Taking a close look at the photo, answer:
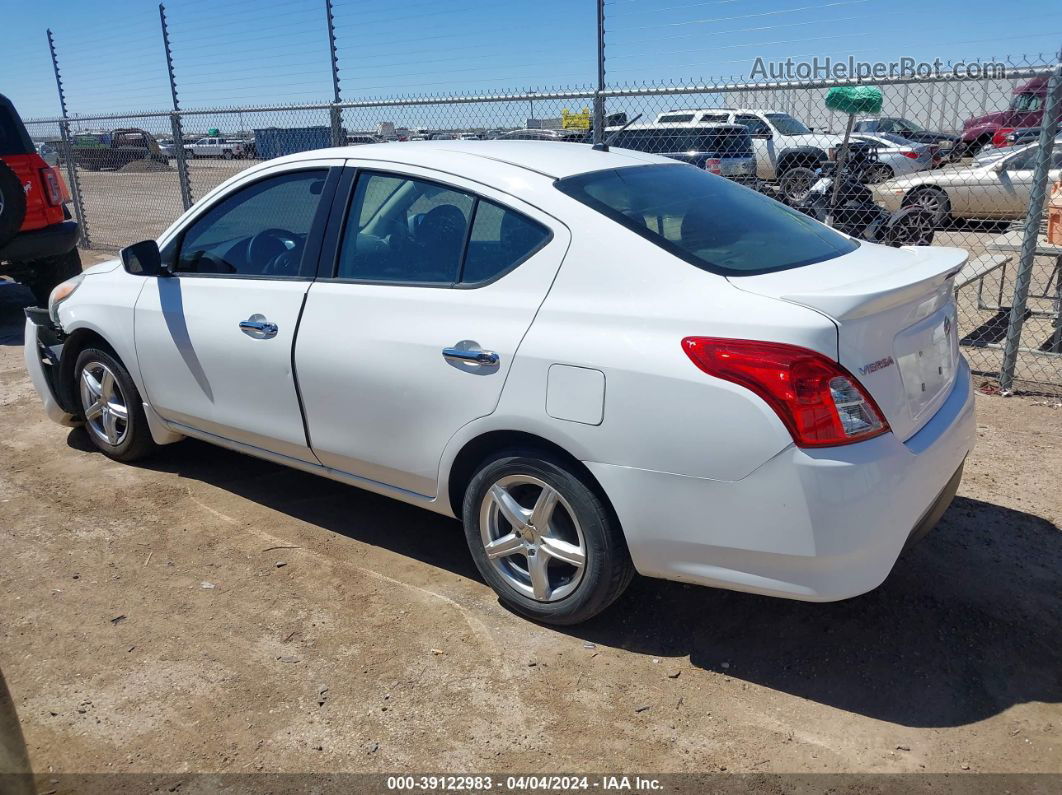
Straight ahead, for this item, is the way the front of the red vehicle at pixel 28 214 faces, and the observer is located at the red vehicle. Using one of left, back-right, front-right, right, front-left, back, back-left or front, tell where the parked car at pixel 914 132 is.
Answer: right

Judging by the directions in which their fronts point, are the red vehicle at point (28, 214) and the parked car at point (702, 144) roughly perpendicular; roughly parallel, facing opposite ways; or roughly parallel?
roughly parallel

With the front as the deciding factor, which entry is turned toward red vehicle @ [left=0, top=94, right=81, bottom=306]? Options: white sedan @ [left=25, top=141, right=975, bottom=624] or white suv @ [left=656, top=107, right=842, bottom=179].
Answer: the white sedan

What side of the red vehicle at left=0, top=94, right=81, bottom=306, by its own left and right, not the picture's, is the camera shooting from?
back

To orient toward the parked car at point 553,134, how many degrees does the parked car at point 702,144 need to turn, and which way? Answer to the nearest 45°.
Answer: approximately 90° to its left

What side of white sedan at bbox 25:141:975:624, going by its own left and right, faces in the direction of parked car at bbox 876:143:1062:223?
right

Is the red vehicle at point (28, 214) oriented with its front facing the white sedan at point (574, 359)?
no

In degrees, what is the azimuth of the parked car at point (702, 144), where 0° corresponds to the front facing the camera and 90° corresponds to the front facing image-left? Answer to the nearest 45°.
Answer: approximately 135°

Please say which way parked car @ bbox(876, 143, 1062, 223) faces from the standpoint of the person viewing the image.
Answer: facing to the left of the viewer

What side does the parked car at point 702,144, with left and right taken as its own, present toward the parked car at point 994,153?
right

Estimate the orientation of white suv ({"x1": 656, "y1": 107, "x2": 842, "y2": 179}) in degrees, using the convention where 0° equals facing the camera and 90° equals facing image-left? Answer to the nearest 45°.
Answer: approximately 315°

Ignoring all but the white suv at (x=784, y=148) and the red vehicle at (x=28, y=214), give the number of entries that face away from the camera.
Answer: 1
